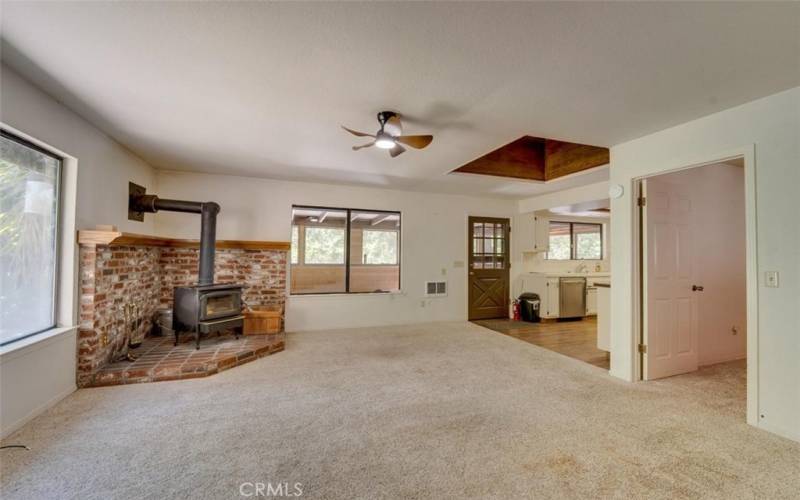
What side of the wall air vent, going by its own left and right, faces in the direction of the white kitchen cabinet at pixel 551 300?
left

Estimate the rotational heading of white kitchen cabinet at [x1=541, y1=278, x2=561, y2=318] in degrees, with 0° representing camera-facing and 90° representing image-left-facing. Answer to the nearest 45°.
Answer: approximately 0°

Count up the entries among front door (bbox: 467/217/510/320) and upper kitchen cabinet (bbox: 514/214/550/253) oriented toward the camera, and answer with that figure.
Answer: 2

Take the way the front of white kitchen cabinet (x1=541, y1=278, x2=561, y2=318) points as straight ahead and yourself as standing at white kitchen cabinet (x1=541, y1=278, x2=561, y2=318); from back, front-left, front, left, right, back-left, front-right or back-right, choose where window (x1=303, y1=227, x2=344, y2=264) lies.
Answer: right

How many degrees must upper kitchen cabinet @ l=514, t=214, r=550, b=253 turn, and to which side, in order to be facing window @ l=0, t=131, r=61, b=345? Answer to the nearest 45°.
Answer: approximately 45° to its right

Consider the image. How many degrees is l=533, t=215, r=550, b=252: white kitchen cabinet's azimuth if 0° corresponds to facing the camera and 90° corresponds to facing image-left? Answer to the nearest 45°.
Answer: approximately 0°

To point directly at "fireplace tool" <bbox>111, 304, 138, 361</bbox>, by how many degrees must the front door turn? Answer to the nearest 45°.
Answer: approximately 45° to its right

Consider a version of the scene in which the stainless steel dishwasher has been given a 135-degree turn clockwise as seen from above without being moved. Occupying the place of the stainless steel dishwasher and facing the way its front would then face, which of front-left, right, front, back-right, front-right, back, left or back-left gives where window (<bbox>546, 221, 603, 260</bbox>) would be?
front-right

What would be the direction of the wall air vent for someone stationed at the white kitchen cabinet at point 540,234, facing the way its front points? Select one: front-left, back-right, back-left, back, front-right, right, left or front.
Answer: front-right
